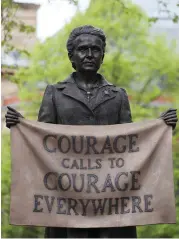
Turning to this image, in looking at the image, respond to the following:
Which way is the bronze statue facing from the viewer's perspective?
toward the camera
